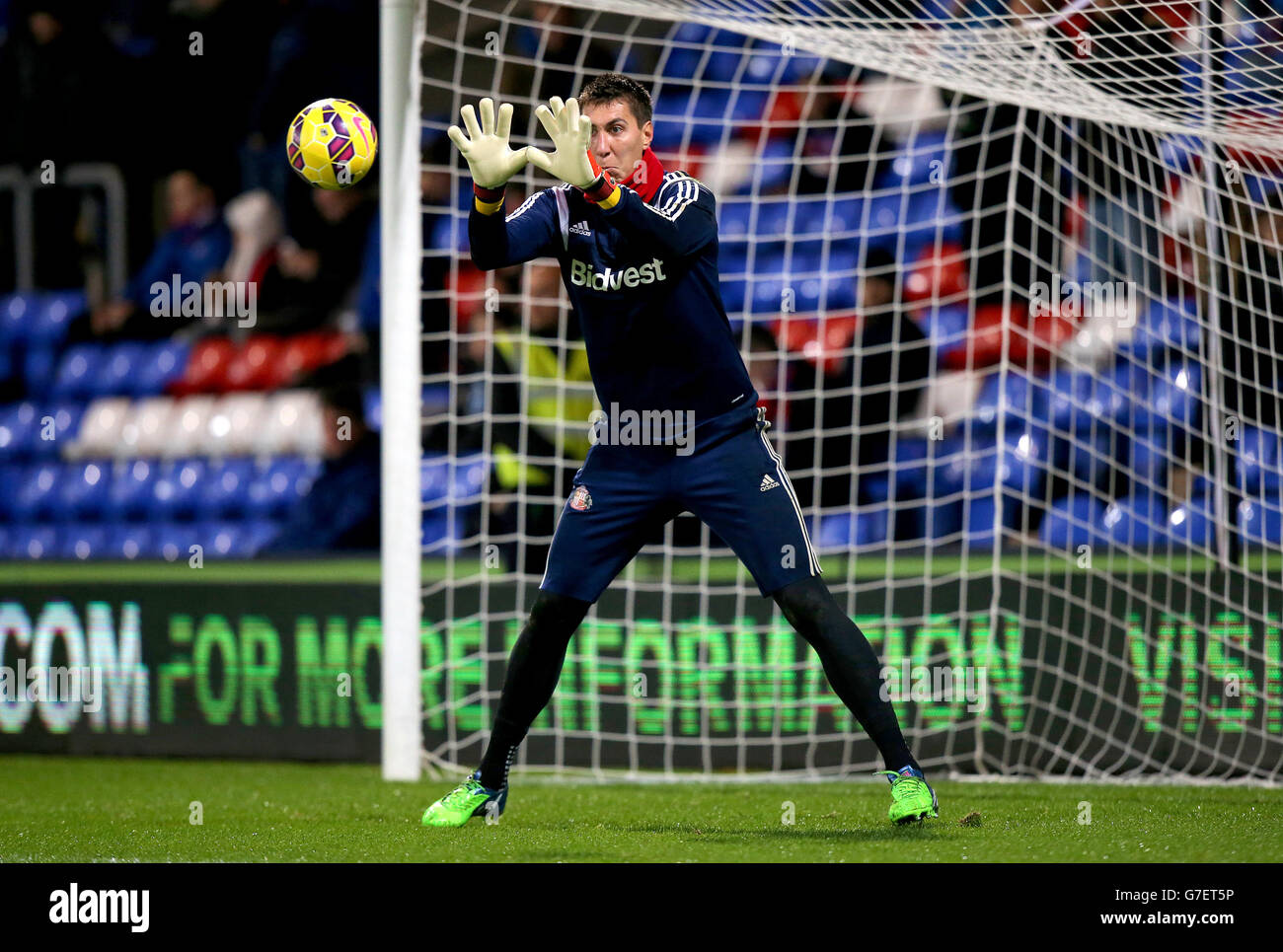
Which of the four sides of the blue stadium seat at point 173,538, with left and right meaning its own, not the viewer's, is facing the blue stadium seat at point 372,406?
left

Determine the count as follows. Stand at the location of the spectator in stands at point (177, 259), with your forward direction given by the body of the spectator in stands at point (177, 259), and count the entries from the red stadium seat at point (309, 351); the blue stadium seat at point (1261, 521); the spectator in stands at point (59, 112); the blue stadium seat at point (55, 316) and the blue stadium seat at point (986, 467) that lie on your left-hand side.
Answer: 3

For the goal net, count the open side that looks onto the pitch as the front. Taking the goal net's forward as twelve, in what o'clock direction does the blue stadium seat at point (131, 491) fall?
The blue stadium seat is roughly at 4 o'clock from the goal net.
